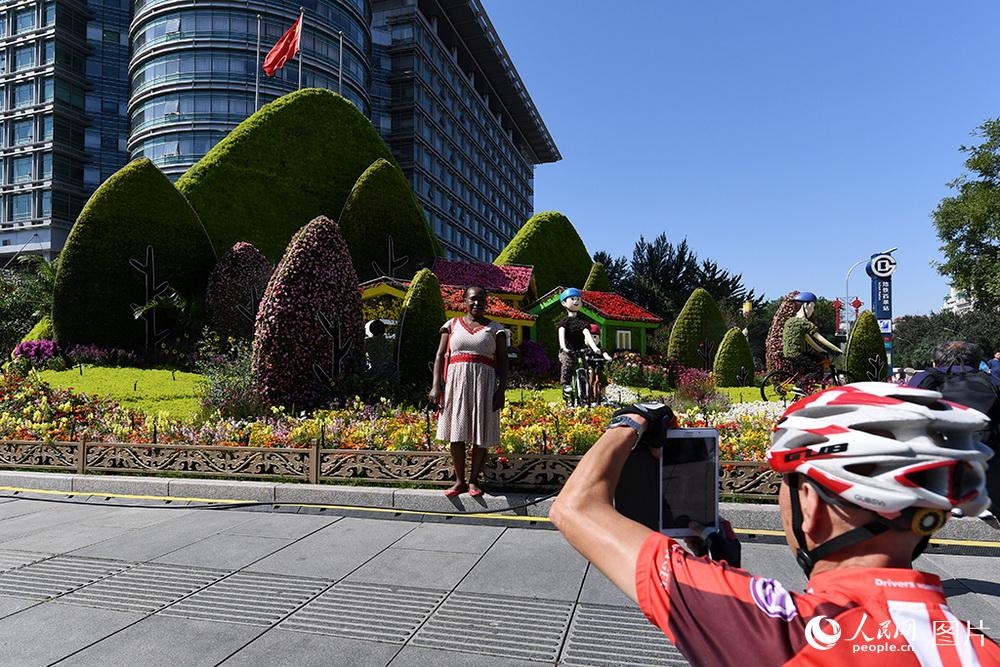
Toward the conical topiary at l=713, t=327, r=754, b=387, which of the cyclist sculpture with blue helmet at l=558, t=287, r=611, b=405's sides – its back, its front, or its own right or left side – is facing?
left

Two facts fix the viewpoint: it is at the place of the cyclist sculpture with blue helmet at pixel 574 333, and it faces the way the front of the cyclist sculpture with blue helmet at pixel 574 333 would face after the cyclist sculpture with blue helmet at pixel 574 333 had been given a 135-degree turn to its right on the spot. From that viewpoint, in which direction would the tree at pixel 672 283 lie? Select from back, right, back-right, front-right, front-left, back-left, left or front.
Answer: right

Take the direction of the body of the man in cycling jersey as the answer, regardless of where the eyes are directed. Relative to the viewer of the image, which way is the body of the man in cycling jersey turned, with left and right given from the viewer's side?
facing away from the viewer and to the left of the viewer

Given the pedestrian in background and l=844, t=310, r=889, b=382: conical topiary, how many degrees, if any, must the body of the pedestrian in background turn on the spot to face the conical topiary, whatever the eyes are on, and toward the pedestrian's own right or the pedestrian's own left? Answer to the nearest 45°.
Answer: approximately 135° to the pedestrian's own left

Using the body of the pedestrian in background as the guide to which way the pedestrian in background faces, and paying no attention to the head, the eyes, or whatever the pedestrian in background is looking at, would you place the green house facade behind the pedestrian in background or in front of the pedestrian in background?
behind

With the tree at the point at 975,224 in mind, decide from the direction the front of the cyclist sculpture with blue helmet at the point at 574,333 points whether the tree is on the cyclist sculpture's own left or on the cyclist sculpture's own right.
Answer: on the cyclist sculpture's own left

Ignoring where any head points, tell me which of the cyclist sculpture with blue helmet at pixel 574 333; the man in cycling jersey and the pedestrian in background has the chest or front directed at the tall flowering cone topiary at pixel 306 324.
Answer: the man in cycling jersey

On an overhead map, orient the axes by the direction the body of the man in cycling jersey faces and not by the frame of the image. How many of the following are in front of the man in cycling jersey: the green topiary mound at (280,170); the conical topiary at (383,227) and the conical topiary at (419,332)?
3

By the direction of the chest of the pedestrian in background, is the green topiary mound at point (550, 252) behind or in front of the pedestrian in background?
behind

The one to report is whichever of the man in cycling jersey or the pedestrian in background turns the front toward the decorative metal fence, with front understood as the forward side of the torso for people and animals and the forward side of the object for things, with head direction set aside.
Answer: the man in cycling jersey

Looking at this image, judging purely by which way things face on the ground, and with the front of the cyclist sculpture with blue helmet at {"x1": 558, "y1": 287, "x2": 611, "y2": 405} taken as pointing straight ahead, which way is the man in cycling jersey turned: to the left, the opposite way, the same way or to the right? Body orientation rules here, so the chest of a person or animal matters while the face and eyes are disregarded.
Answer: the opposite way

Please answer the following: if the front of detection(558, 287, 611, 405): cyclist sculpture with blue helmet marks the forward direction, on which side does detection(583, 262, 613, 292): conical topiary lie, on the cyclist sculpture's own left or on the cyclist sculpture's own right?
on the cyclist sculpture's own left

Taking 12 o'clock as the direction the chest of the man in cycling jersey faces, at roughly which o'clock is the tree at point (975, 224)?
The tree is roughly at 2 o'clock from the man in cycling jersey.

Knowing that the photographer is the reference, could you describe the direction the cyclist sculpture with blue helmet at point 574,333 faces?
facing the viewer and to the right of the viewer

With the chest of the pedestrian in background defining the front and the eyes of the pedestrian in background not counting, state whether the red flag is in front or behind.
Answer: behind
